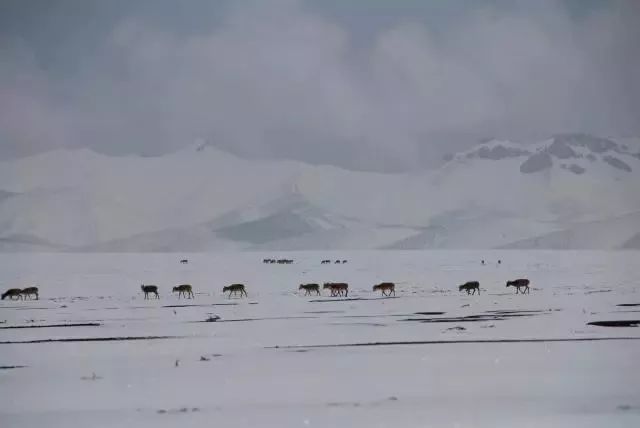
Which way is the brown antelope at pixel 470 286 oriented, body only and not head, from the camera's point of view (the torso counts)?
to the viewer's left

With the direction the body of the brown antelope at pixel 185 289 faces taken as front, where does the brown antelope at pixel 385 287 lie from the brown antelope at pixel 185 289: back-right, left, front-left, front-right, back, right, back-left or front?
back

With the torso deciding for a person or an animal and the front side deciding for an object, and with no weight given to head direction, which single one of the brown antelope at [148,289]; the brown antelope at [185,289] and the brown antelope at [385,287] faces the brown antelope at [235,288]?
the brown antelope at [385,287]

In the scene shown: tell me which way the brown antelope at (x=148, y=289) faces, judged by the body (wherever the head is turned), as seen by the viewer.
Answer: to the viewer's left

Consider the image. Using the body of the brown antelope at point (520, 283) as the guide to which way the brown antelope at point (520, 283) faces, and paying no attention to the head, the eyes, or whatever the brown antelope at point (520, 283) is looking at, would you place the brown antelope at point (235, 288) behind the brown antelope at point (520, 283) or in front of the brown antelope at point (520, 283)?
in front

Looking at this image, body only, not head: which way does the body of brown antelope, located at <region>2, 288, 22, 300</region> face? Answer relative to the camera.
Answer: to the viewer's left

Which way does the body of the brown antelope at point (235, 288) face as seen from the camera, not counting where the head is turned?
to the viewer's left

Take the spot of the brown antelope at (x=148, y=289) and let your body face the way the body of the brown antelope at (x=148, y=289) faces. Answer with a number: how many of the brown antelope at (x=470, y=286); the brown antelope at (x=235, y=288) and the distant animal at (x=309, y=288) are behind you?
3

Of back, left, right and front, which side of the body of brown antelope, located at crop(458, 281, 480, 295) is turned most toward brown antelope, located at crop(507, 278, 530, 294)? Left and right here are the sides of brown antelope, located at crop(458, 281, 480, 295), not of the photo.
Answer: back

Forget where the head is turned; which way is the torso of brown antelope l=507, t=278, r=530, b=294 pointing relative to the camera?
to the viewer's left

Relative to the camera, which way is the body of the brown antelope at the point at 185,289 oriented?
to the viewer's left

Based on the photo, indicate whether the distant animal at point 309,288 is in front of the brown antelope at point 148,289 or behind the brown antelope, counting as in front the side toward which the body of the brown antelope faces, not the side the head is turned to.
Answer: behind

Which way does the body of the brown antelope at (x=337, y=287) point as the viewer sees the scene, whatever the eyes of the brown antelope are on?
to the viewer's left

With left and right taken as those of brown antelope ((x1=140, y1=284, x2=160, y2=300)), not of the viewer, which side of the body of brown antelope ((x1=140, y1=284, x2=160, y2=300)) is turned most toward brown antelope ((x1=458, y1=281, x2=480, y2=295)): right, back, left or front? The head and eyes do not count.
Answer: back
